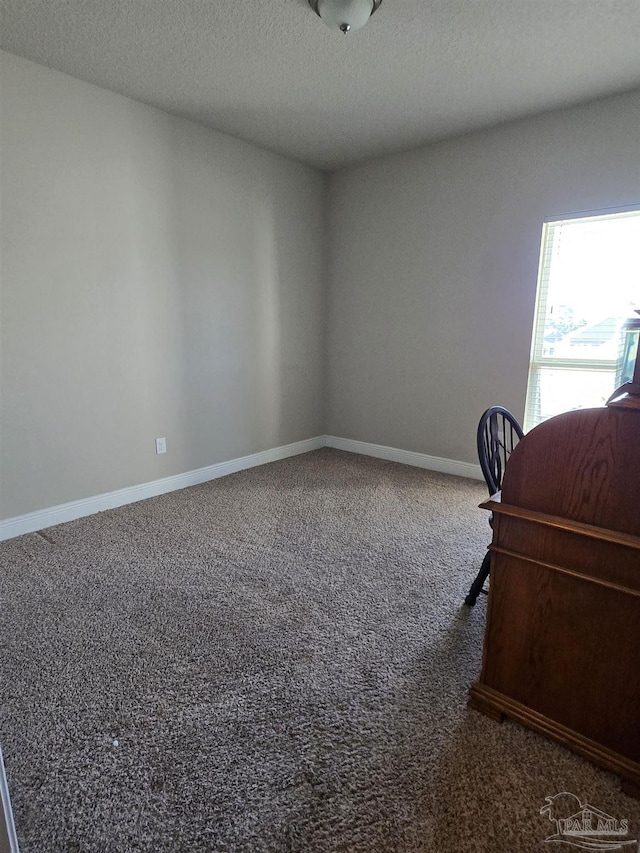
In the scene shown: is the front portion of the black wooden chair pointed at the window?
no

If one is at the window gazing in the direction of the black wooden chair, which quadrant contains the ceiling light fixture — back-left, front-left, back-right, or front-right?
front-right

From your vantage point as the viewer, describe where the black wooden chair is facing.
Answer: facing the viewer and to the right of the viewer

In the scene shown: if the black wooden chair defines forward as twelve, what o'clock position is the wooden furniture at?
The wooden furniture is roughly at 1 o'clock from the black wooden chair.

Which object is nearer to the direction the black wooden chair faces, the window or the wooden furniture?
the wooden furniture

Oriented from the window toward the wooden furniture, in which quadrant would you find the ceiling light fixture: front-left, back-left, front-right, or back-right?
front-right
